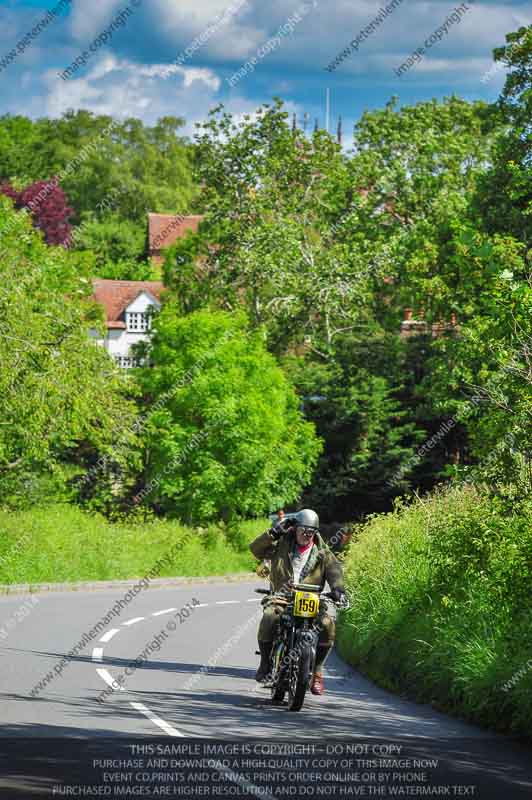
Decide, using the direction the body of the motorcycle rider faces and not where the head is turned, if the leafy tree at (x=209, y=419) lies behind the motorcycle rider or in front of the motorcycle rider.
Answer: behind

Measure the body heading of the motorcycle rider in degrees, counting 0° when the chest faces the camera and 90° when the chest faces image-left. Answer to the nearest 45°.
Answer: approximately 0°

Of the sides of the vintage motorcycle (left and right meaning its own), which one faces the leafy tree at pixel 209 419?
back

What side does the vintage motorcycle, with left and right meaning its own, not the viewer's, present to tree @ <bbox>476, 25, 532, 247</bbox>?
back

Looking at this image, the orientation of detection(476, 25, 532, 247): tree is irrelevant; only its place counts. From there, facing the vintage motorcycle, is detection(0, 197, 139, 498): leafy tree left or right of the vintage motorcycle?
right

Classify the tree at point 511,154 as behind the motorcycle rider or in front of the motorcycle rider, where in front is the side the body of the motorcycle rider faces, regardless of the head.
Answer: behind
